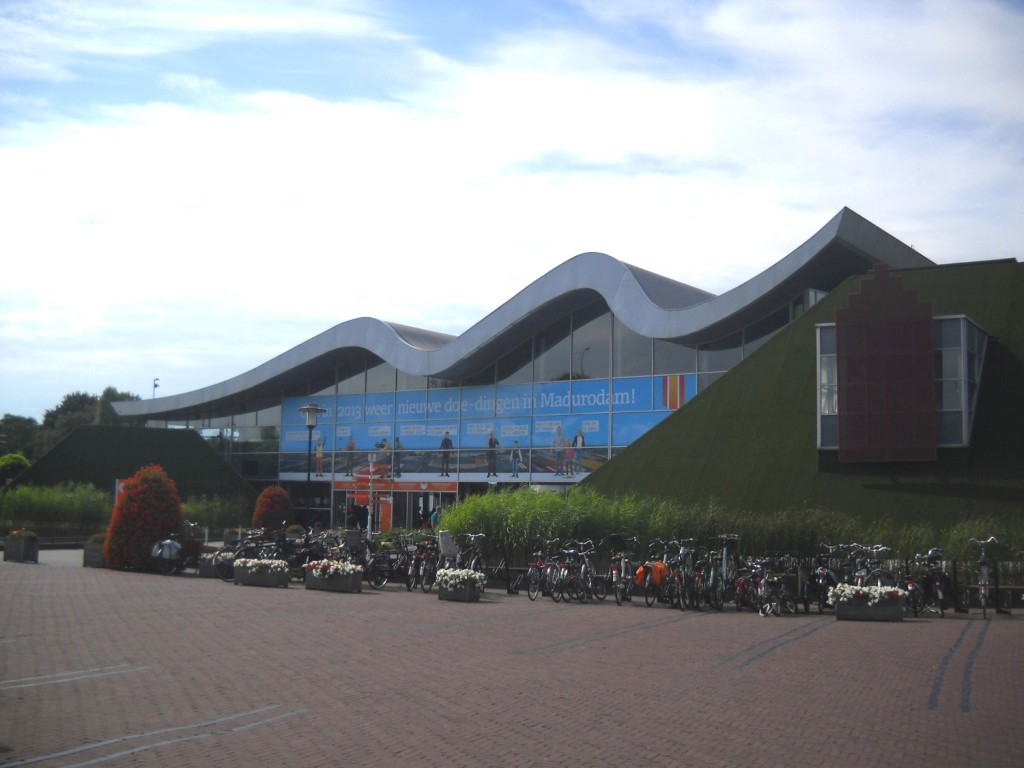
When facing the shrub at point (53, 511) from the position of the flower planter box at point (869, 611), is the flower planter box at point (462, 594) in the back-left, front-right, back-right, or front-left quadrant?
front-left

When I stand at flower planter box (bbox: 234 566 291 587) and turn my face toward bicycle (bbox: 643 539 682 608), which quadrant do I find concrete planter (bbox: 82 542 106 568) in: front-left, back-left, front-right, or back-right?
back-left

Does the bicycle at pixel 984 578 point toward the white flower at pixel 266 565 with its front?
no

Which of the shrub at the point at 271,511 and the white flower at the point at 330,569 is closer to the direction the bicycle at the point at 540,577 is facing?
the shrub

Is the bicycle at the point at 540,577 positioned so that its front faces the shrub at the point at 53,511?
no

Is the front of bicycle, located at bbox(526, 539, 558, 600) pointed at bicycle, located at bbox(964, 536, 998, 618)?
no
